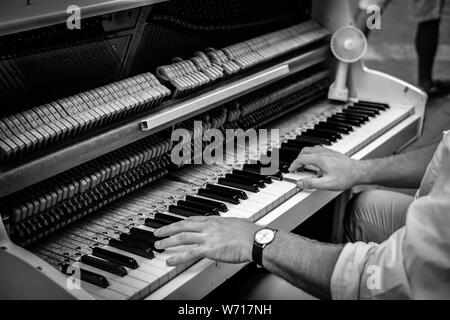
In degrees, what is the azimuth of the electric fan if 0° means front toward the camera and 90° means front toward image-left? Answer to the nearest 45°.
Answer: approximately 0°

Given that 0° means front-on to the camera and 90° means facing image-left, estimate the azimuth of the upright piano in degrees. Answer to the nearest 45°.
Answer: approximately 315°
